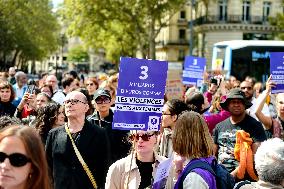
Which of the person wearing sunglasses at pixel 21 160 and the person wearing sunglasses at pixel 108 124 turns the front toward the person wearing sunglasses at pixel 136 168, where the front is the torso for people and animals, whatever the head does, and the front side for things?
the person wearing sunglasses at pixel 108 124

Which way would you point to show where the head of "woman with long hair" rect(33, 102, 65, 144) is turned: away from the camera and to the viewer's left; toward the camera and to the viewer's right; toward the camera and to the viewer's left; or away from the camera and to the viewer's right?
toward the camera and to the viewer's right

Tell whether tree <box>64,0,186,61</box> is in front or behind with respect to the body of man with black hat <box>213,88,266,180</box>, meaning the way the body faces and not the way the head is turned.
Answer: behind

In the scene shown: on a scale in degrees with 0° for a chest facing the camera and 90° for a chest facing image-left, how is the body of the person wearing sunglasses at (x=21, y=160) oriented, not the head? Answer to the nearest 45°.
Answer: approximately 45°

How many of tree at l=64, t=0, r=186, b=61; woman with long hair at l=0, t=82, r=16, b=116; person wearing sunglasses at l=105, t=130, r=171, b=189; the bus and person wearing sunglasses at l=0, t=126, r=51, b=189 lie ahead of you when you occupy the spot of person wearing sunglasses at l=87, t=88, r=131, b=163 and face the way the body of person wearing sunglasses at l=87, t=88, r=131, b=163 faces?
2

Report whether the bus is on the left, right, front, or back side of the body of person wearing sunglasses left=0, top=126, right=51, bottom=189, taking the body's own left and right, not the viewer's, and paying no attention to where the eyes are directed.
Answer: back

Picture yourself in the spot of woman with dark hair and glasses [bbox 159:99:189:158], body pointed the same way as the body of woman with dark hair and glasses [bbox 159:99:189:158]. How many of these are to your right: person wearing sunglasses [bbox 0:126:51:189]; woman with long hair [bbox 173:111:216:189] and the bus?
1

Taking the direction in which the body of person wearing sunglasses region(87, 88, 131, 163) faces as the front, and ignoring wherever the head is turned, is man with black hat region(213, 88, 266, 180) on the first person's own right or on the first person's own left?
on the first person's own left

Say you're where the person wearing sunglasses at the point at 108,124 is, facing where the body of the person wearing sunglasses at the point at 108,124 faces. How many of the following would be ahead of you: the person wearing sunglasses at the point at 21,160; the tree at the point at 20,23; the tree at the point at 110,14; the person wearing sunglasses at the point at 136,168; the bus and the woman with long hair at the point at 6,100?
2
